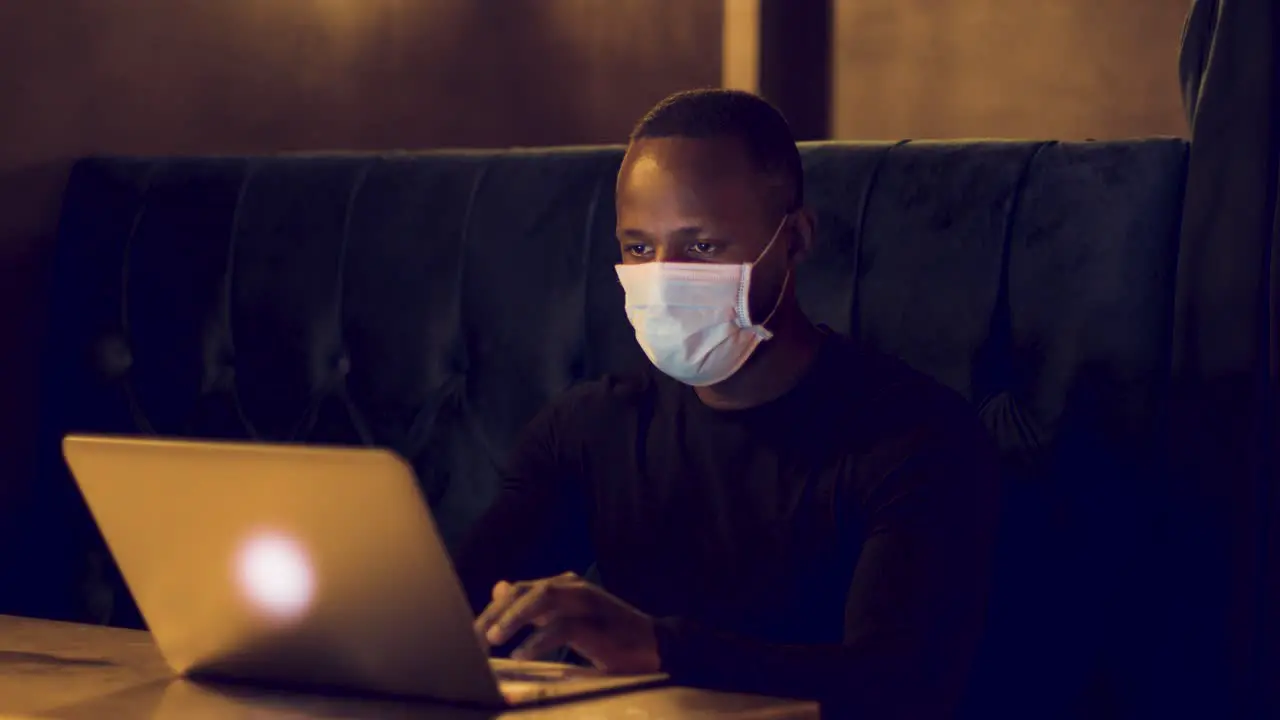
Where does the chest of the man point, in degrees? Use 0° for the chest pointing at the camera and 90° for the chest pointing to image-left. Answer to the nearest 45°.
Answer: approximately 45°

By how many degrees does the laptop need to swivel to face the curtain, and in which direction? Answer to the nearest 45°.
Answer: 0° — it already faces it

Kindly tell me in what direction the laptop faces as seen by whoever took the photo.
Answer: facing away from the viewer and to the right of the viewer

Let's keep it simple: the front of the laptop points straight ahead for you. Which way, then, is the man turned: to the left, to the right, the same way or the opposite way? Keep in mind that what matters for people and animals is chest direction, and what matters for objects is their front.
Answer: the opposite way
